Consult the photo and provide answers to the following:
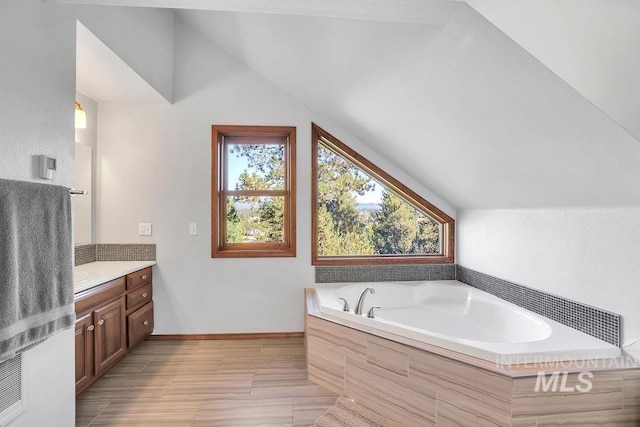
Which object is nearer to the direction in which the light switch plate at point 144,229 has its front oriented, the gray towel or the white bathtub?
the gray towel

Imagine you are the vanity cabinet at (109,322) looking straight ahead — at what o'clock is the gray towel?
The gray towel is roughly at 2 o'clock from the vanity cabinet.

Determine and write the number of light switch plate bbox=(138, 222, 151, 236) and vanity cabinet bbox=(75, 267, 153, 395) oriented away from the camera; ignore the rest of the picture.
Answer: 0

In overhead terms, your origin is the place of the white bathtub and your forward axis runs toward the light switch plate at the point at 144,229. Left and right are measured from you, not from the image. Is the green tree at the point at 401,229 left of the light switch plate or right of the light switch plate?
right

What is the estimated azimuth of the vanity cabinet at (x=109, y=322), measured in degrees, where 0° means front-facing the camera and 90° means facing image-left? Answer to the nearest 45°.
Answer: approximately 315°

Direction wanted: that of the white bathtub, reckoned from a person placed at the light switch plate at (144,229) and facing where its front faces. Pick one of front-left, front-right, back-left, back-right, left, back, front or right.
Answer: front-left

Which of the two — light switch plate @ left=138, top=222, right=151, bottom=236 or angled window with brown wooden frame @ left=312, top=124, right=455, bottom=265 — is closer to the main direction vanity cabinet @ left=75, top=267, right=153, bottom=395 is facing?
the angled window with brown wooden frame

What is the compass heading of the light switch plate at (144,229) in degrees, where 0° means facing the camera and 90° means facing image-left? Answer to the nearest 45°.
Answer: approximately 0°

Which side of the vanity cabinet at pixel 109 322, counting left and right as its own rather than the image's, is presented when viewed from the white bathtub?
front

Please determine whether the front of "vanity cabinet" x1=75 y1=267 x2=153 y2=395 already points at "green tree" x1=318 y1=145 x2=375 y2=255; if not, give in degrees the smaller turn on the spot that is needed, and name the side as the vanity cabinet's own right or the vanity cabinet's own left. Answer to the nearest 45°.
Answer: approximately 45° to the vanity cabinet's own left

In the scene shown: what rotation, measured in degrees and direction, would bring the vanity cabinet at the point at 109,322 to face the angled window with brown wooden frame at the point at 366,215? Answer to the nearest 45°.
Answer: approximately 45° to its left
